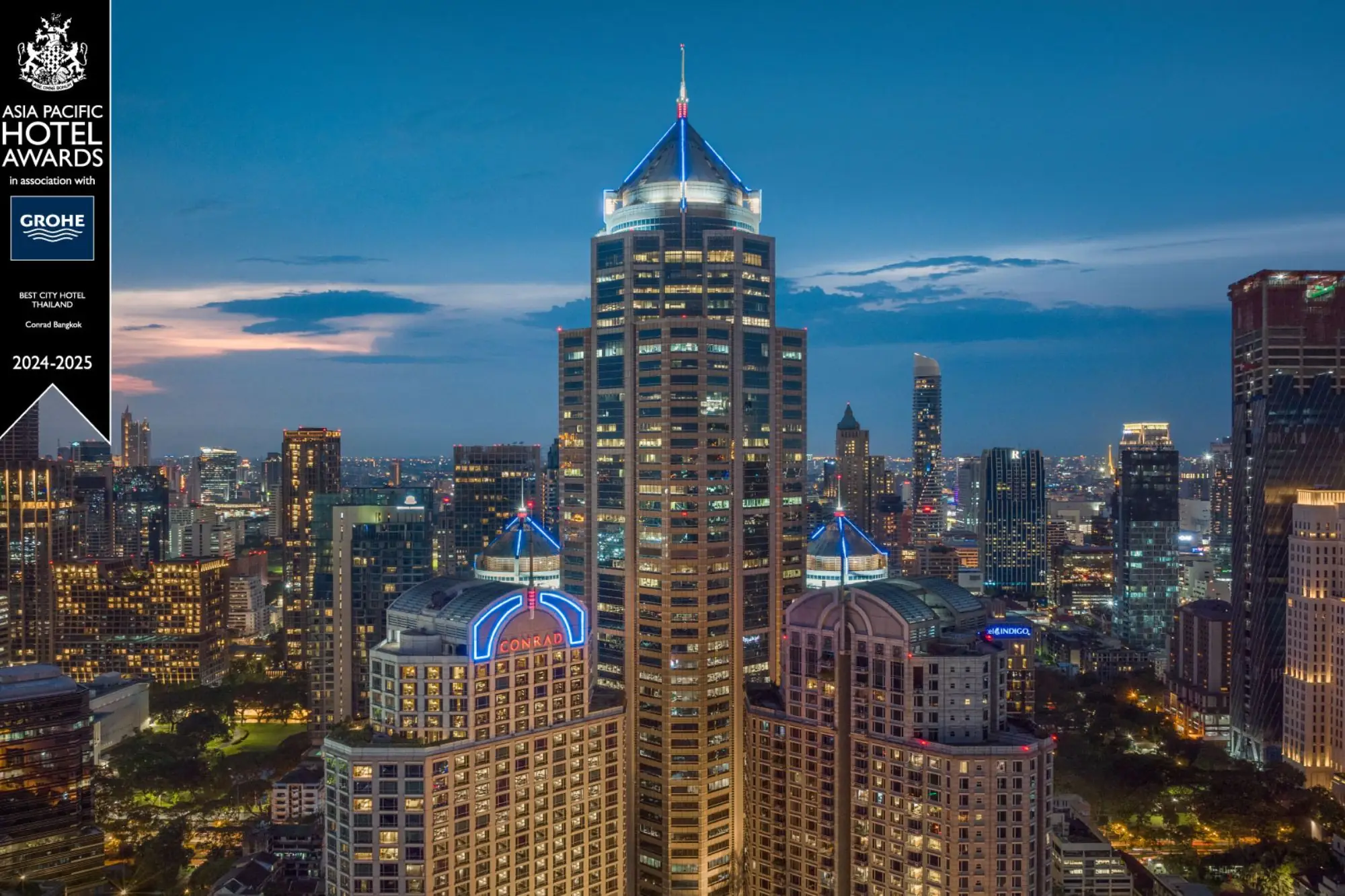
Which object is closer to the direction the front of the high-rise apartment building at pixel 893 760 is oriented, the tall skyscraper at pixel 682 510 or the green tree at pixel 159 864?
the green tree

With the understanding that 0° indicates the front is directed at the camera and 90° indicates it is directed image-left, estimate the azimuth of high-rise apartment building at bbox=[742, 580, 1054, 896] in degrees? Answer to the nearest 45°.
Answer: approximately 45°

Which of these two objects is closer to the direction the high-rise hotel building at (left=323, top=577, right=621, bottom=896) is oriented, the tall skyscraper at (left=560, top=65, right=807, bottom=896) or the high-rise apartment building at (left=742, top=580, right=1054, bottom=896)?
the high-rise apartment building

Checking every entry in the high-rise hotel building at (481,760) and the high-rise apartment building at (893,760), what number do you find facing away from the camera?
0

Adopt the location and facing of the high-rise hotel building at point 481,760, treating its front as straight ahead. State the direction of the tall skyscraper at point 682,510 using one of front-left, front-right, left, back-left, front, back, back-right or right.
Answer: left

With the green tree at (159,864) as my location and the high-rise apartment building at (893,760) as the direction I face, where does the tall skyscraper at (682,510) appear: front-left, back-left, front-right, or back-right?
front-left

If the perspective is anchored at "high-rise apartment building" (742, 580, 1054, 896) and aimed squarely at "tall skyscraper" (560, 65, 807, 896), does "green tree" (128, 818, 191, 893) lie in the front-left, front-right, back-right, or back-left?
front-left

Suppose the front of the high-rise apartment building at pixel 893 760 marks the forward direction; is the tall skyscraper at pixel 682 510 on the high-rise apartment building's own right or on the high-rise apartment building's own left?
on the high-rise apartment building's own right

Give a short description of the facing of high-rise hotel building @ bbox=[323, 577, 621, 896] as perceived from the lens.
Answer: facing the viewer and to the right of the viewer

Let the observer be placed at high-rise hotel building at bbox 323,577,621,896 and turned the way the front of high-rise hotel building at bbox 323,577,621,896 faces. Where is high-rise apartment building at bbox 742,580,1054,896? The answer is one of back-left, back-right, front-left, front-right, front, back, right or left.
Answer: front-left
